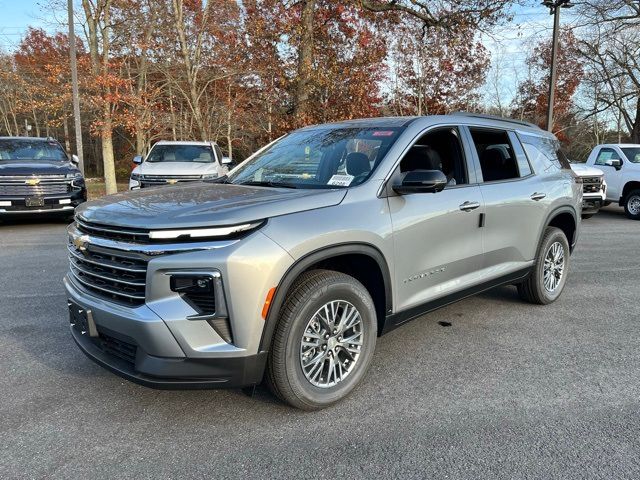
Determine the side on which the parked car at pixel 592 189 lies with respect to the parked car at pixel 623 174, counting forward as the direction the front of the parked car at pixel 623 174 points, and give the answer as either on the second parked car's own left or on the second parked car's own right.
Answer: on the second parked car's own right

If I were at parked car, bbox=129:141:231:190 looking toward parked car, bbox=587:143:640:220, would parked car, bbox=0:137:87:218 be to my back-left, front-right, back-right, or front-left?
back-right

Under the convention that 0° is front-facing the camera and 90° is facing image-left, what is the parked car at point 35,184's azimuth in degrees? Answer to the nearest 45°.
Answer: approximately 0°

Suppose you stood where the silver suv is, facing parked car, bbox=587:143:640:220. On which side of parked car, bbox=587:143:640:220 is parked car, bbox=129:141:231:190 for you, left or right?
left

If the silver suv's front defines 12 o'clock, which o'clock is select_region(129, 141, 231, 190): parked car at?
The parked car is roughly at 4 o'clock from the silver suv.

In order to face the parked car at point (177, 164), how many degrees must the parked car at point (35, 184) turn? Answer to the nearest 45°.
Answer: approximately 90° to its left

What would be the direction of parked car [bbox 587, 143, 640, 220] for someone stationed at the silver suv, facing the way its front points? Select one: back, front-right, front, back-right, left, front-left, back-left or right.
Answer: back

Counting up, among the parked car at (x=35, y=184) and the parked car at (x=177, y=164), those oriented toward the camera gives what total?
2

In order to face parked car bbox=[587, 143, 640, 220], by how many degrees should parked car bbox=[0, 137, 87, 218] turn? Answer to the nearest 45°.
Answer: approximately 90° to its left

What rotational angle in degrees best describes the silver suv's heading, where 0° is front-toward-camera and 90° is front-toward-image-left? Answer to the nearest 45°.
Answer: approximately 45°

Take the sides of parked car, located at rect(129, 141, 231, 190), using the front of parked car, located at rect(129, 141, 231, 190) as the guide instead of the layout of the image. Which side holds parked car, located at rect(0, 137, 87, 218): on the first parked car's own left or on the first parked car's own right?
on the first parked car's own right
